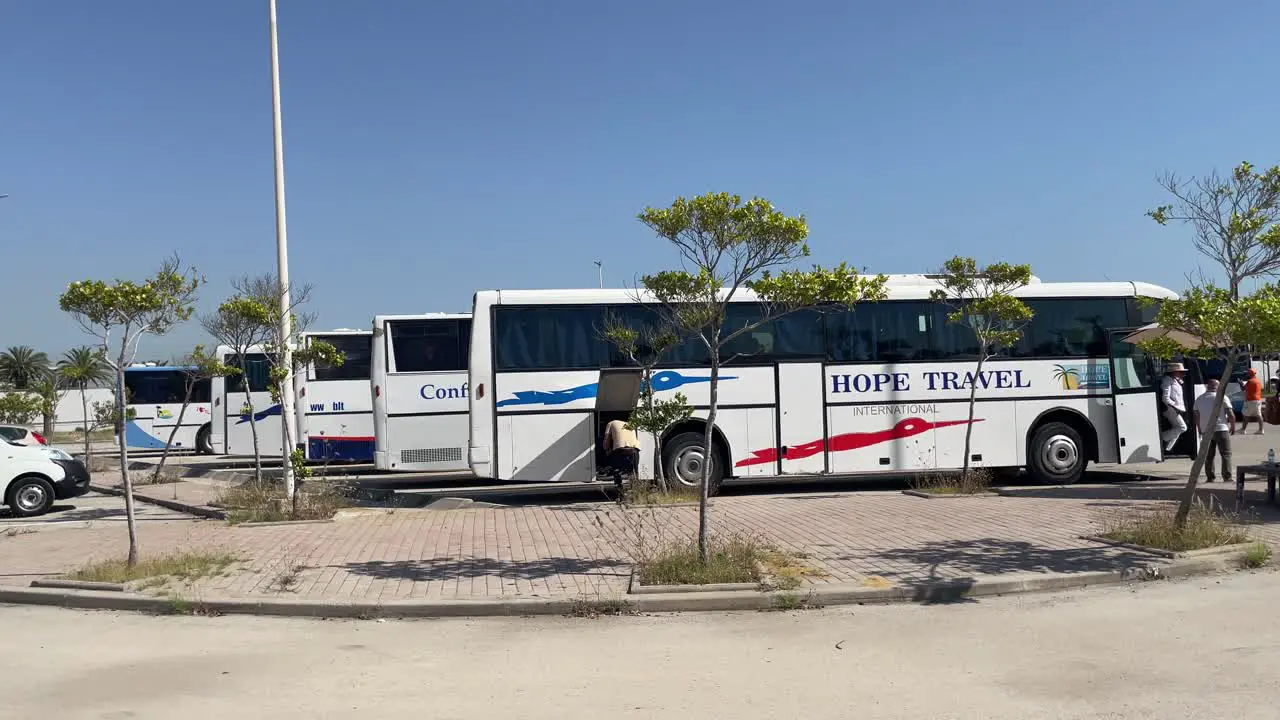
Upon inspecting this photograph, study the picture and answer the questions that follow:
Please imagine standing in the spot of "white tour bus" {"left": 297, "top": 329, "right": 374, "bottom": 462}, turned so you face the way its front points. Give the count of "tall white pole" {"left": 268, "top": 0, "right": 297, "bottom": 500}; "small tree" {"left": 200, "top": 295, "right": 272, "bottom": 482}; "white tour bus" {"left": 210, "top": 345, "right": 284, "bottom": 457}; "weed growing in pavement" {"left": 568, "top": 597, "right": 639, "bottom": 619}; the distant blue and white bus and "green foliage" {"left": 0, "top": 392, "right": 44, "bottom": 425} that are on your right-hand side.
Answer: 3

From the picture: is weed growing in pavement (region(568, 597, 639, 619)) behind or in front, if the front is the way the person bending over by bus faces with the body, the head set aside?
behind

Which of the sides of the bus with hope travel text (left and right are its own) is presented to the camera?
right

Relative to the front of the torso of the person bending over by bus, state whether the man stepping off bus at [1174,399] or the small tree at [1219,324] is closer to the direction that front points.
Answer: the man stepping off bus

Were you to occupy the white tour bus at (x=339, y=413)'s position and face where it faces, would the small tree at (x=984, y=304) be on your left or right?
on your right

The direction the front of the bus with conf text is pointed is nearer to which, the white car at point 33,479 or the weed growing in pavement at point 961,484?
the weed growing in pavement

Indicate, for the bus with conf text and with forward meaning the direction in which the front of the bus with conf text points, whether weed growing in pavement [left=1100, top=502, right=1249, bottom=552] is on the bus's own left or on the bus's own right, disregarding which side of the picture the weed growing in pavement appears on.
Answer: on the bus's own right

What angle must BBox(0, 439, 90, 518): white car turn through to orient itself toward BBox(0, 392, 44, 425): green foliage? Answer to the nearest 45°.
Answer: approximately 90° to its left

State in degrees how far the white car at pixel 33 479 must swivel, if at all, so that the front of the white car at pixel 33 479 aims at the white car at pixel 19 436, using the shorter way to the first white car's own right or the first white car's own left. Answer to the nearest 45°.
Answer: approximately 90° to the first white car's own left

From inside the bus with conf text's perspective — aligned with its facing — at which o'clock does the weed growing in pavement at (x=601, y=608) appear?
The weed growing in pavement is roughly at 3 o'clock from the bus with conf text.

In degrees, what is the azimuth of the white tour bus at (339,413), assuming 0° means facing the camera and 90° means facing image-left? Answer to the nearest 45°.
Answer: approximately 270°

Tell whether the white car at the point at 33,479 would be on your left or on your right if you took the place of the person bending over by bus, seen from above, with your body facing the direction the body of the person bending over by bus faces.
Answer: on your left

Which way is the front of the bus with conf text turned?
to the viewer's right

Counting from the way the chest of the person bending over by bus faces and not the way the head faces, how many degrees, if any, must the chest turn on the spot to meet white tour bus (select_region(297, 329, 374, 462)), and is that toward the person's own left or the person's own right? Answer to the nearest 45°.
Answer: approximately 45° to the person's own left

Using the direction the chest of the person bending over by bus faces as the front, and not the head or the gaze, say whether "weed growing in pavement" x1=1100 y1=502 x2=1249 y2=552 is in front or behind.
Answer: behind

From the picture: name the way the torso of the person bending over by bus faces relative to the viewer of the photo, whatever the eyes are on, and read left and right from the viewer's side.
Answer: facing away from the viewer

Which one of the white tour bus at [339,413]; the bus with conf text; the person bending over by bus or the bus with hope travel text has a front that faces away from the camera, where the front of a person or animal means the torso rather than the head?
the person bending over by bus

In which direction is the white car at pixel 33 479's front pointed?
to the viewer's right
